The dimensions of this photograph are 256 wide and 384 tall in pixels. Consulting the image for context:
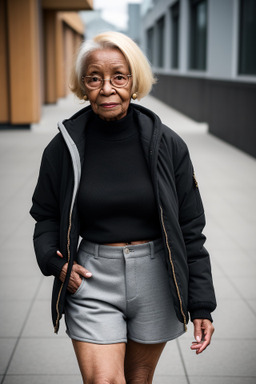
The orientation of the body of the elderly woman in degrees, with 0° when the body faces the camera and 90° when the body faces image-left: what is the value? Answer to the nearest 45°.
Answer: approximately 0°
